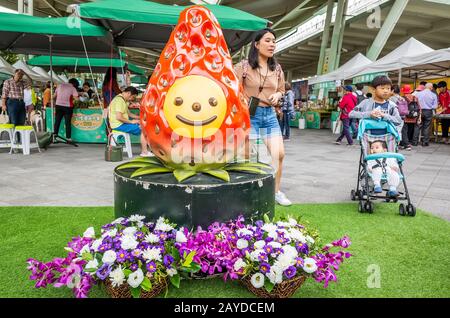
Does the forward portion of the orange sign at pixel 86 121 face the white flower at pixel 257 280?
yes

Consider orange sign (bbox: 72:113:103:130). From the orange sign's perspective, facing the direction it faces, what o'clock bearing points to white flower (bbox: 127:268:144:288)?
The white flower is roughly at 12 o'clock from the orange sign.

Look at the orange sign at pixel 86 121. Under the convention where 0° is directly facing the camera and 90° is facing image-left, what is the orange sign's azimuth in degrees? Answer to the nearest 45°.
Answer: approximately 0°
